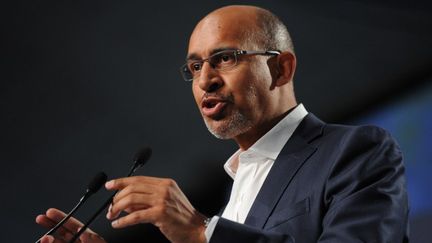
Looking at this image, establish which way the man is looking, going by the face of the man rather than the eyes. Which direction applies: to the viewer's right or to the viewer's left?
to the viewer's left

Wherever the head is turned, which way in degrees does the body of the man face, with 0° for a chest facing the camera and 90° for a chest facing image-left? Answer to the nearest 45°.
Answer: approximately 45°
